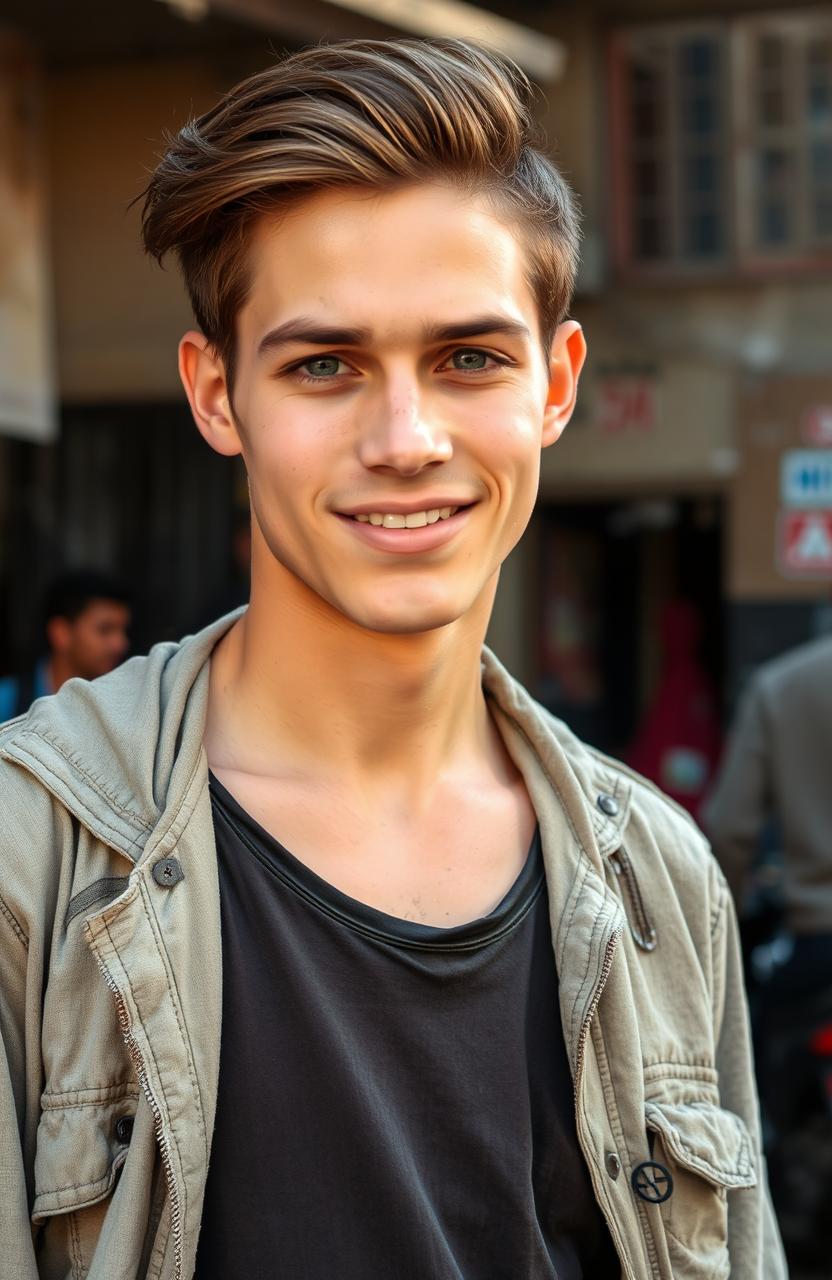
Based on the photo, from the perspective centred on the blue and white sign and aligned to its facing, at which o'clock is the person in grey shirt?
The person in grey shirt is roughly at 12 o'clock from the blue and white sign.

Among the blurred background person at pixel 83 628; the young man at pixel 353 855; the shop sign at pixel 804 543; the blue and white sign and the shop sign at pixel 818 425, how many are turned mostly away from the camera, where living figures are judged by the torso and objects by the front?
0

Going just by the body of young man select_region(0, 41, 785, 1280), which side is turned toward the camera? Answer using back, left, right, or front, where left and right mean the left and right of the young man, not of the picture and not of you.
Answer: front

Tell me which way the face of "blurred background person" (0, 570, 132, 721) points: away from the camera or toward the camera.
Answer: toward the camera

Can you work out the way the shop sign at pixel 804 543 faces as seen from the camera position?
facing the viewer

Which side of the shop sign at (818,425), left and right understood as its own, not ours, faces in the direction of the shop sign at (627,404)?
right

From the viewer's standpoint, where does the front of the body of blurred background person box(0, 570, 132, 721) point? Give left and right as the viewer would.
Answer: facing the viewer and to the right of the viewer

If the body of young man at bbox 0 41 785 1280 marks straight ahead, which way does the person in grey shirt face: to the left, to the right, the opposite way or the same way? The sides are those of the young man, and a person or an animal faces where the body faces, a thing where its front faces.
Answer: the opposite way

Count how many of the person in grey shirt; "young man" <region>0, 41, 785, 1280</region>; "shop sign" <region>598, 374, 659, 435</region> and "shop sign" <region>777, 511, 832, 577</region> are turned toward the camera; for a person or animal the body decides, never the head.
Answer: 3

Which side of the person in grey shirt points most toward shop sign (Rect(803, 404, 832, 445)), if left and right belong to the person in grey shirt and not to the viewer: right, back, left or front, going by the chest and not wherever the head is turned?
front

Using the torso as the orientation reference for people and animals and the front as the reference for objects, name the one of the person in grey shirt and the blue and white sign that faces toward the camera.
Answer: the blue and white sign

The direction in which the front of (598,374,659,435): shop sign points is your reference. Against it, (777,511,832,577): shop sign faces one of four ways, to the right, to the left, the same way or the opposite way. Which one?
the same way

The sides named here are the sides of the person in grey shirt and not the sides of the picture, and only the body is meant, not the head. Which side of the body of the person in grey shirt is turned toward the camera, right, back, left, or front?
back

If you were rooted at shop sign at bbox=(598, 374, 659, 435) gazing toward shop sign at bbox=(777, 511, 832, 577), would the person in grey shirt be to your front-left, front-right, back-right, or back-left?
front-right

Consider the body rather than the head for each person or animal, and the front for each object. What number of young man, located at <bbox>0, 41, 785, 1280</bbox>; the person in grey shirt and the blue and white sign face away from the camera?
1

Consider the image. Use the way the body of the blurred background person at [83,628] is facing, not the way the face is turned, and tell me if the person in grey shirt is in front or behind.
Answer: in front

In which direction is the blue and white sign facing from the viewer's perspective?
toward the camera

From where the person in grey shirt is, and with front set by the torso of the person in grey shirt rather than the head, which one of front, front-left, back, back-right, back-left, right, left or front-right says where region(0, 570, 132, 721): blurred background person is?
left
